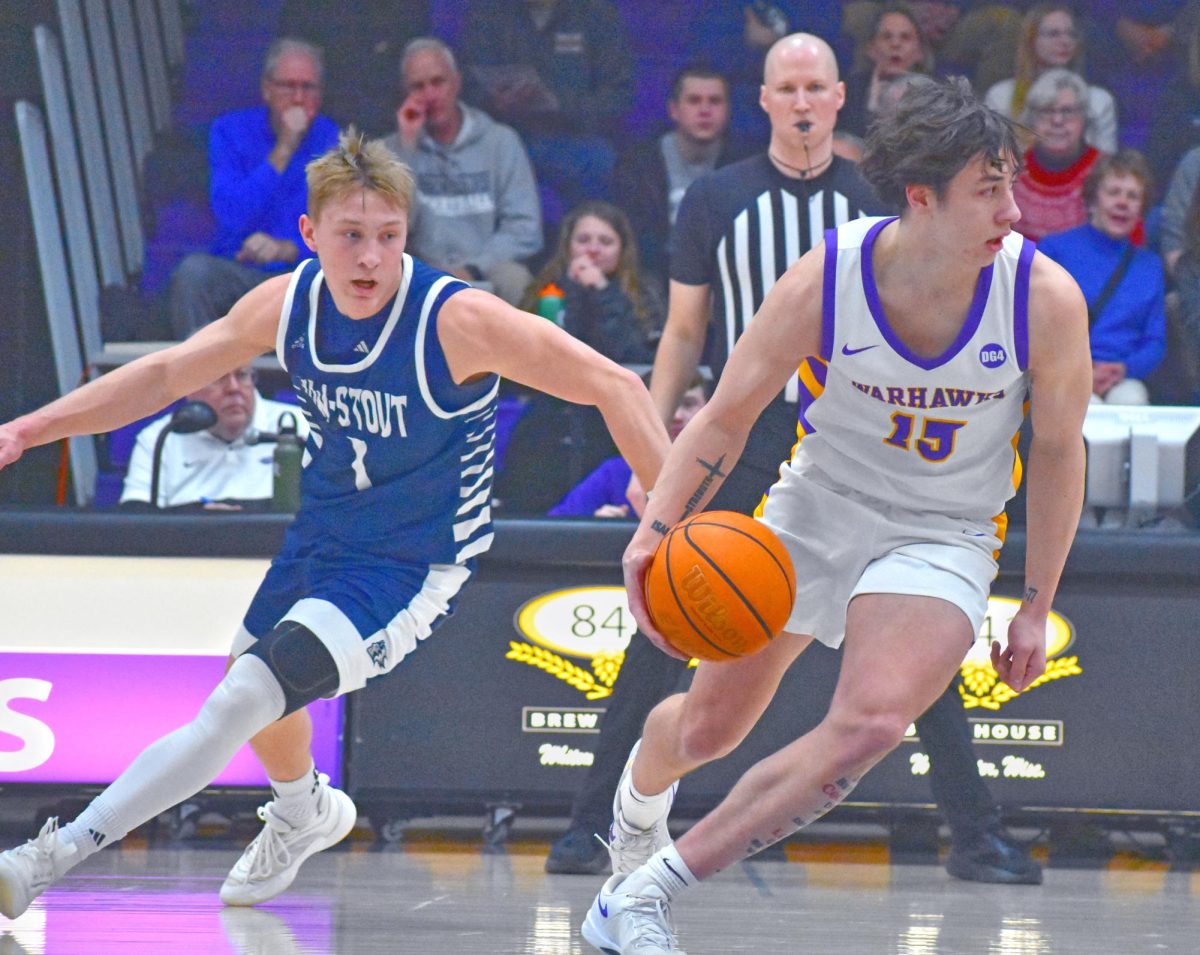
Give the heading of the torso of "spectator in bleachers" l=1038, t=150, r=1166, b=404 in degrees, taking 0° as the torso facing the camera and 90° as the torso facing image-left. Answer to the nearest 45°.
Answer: approximately 0°

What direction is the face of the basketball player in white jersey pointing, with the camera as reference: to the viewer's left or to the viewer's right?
to the viewer's right

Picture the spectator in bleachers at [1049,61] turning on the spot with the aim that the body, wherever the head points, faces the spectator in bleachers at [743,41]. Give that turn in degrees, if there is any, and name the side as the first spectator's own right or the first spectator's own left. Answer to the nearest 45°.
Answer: approximately 135° to the first spectator's own right
